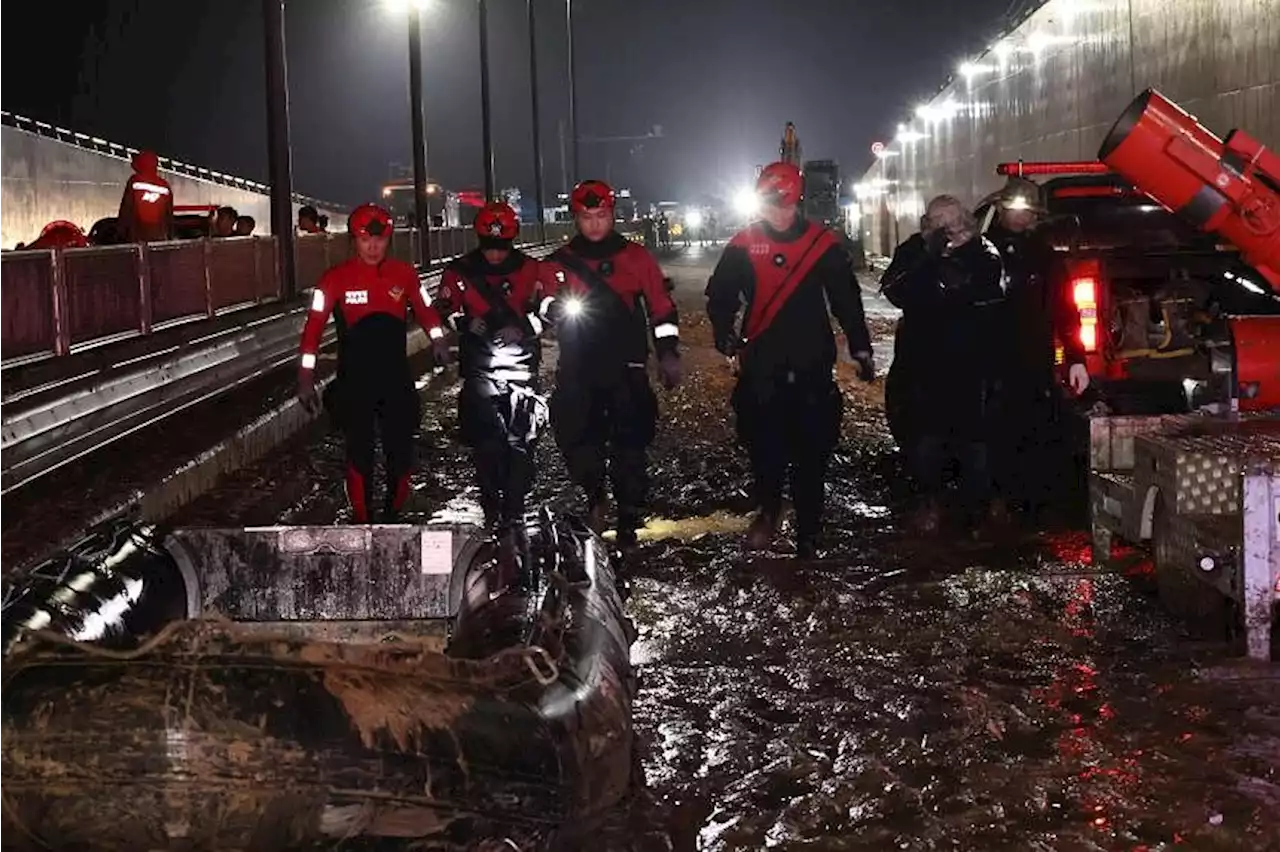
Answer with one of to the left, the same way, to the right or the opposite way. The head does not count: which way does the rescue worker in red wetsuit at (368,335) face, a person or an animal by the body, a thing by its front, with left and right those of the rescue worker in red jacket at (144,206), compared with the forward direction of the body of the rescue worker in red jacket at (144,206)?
the opposite way

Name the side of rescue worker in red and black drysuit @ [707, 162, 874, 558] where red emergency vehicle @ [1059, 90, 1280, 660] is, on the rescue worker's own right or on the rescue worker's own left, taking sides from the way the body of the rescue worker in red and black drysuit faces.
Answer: on the rescue worker's own left

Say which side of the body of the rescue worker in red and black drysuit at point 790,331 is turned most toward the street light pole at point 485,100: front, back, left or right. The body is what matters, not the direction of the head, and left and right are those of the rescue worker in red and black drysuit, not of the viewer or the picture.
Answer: back

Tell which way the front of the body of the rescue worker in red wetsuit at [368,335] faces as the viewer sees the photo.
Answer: toward the camera

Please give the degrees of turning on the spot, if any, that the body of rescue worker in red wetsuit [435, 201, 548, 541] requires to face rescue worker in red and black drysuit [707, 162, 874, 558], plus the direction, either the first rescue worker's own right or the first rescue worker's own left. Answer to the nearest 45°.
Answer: approximately 90° to the first rescue worker's own left

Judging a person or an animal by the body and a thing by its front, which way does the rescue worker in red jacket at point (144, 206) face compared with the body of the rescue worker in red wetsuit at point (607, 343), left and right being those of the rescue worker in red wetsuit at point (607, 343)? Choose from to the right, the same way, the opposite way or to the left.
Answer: the opposite way

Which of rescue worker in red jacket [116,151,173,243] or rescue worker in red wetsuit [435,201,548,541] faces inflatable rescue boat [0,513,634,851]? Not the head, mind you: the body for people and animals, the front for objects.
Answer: rescue worker in red wetsuit [435,201,548,541]

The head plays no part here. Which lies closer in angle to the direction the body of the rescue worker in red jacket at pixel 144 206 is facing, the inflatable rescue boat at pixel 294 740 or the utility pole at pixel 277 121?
the utility pole

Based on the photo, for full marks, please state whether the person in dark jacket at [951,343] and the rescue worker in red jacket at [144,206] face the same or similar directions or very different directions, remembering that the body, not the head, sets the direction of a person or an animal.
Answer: very different directions

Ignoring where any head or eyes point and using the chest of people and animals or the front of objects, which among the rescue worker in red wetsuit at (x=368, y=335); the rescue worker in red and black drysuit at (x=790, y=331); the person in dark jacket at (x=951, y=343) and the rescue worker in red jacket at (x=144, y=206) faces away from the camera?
the rescue worker in red jacket at (x=144, y=206)

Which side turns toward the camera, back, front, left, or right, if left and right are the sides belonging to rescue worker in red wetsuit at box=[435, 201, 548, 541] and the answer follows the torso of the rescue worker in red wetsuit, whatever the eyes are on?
front

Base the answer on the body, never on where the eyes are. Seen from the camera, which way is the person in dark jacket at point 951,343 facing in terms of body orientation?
toward the camera

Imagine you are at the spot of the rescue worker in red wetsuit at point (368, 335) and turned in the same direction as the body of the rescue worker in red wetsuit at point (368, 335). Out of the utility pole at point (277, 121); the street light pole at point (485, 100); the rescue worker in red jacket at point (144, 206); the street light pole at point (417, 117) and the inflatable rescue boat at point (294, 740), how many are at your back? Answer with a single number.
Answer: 4

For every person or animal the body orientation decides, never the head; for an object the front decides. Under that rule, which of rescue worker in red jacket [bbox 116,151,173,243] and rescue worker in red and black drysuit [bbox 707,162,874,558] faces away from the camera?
rescue worker in red jacket [bbox 116,151,173,243]
